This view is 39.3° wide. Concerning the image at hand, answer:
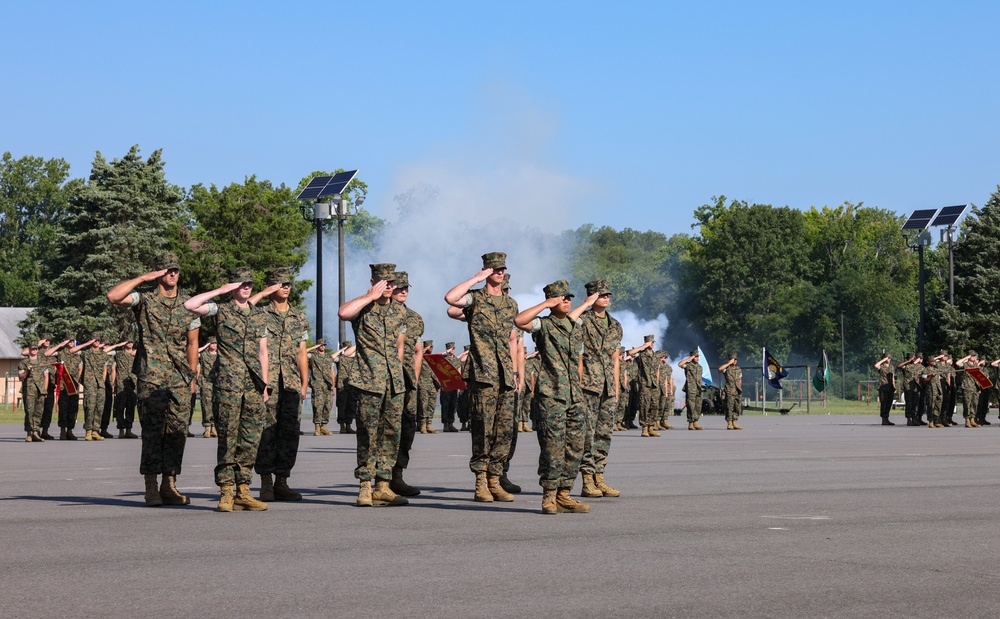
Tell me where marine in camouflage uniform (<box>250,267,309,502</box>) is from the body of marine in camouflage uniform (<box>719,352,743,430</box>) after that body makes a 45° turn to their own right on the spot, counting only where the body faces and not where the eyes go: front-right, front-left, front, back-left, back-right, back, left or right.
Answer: front

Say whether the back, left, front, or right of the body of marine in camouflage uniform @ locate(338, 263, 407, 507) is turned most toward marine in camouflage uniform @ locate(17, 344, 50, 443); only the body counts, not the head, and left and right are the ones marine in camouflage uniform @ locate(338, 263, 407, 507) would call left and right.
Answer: back

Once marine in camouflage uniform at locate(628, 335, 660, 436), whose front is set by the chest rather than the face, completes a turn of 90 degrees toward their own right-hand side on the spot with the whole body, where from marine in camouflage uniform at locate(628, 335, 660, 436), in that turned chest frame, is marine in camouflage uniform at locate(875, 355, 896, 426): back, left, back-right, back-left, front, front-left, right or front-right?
back

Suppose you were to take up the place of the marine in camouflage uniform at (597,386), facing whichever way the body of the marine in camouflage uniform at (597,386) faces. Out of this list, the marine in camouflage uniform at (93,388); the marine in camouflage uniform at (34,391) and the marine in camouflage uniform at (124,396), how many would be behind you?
3

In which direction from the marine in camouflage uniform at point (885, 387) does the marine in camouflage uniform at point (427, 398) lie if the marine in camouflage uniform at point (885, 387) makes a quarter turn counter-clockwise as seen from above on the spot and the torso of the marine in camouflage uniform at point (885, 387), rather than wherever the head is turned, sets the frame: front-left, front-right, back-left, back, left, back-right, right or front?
back

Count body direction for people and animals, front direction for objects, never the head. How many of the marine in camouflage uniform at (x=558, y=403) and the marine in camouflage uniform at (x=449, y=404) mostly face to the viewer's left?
0

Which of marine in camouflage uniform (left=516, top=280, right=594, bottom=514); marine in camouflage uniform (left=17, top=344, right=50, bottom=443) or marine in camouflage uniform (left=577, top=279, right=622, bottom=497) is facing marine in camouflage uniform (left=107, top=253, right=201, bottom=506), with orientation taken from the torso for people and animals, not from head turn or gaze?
marine in camouflage uniform (left=17, top=344, right=50, bottom=443)

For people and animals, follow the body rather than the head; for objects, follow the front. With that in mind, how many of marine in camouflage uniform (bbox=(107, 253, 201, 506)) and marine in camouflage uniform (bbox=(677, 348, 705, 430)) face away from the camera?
0
